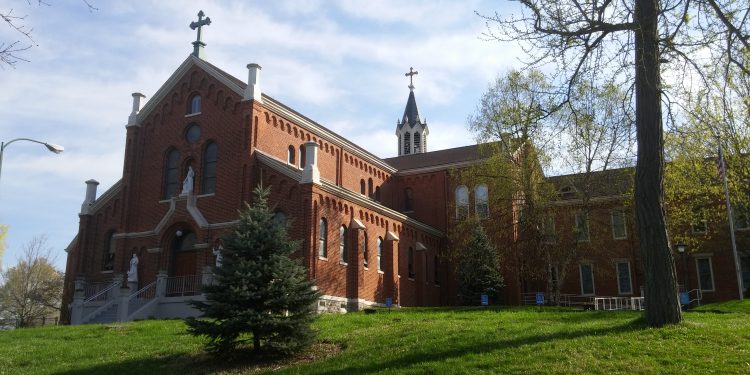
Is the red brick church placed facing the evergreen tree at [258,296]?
no

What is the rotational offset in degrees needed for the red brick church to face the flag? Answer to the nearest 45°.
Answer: approximately 135° to its left

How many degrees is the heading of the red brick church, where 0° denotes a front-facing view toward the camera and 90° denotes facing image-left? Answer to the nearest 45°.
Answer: approximately 45°

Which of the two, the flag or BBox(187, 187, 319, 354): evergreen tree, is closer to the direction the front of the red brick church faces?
the evergreen tree
